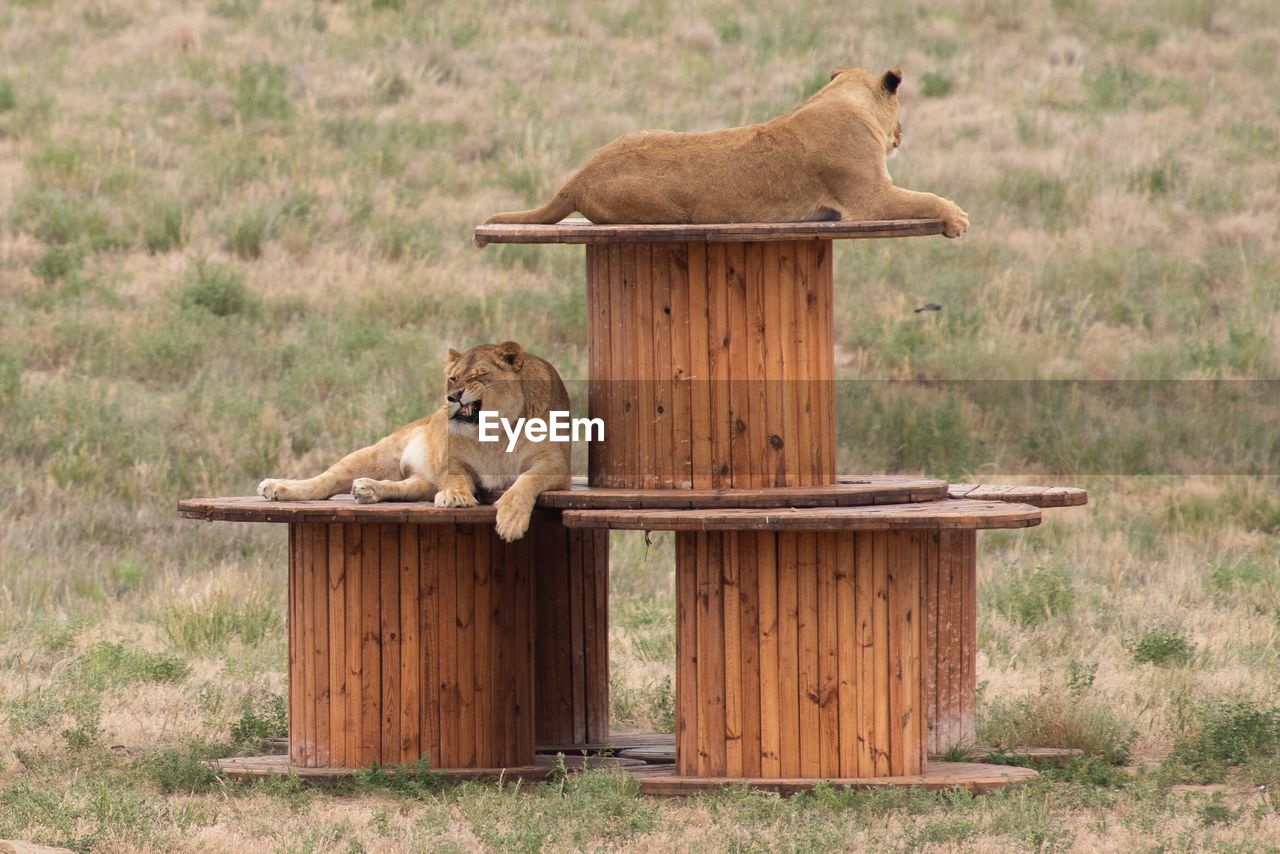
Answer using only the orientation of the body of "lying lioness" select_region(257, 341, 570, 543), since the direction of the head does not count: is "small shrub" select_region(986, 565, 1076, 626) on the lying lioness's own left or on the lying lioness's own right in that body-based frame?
on the lying lioness's own left

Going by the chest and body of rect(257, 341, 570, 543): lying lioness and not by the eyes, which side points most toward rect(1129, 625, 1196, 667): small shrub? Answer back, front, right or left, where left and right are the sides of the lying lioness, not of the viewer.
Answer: left

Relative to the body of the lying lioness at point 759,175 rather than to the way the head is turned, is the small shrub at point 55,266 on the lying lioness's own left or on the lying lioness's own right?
on the lying lioness's own left

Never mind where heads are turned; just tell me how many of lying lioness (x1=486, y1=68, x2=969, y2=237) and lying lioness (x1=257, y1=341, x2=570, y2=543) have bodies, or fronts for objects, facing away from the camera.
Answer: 0

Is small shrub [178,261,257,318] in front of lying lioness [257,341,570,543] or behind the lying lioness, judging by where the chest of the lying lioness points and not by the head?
behind

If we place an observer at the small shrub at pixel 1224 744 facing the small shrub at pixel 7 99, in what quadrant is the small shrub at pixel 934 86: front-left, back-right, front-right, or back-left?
front-right

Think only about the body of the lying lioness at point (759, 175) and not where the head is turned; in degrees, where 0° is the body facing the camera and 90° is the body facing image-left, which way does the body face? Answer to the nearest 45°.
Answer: approximately 270°

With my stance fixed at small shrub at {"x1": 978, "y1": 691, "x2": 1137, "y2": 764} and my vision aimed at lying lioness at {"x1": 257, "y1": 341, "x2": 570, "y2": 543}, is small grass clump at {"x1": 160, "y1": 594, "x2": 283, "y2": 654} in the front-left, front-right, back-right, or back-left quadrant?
front-right

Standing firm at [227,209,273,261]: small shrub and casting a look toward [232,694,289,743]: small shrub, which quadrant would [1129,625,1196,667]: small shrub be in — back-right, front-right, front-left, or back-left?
front-left

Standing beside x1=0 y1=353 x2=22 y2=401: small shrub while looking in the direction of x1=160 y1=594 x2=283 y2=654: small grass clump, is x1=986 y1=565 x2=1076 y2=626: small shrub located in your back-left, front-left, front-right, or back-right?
front-left

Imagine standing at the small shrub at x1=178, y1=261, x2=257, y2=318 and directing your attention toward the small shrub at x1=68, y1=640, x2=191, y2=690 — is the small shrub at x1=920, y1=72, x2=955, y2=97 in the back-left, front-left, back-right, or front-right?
back-left
